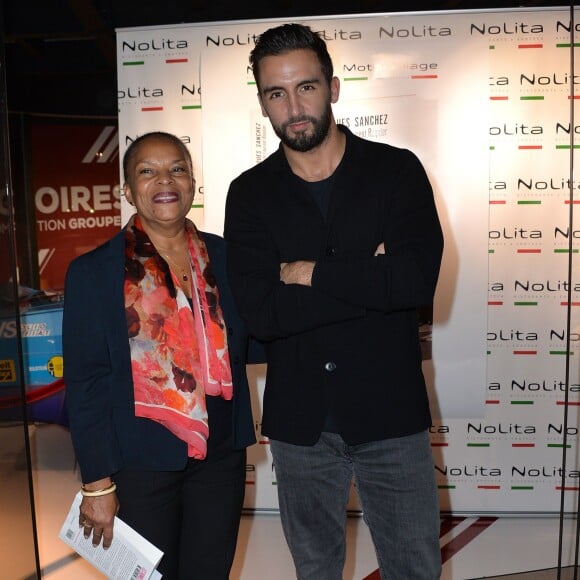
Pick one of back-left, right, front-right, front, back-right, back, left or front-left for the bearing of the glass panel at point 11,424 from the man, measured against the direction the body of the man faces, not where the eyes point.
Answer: right

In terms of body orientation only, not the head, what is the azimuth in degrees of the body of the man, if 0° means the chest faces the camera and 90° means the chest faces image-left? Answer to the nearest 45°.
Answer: approximately 0°
